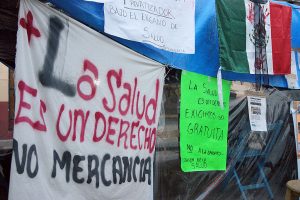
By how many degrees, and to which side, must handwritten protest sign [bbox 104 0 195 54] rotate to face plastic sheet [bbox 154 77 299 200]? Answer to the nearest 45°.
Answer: approximately 135° to its left

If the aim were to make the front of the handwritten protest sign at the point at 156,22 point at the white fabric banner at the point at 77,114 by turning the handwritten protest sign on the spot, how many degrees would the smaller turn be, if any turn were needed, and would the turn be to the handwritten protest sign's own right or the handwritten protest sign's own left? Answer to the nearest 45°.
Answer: approximately 45° to the handwritten protest sign's own right

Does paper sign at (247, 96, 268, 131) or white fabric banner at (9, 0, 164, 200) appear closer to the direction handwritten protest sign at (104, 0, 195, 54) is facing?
the white fabric banner

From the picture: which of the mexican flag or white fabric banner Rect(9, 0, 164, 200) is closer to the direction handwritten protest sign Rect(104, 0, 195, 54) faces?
the white fabric banner

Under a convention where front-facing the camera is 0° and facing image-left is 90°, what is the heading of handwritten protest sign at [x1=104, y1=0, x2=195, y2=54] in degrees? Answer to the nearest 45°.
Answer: approximately 0°

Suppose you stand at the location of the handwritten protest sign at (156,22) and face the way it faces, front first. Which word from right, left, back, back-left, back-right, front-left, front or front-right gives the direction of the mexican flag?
back-left

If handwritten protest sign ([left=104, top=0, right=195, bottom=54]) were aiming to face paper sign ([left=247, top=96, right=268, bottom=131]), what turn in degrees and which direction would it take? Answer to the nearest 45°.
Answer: approximately 135° to its left
